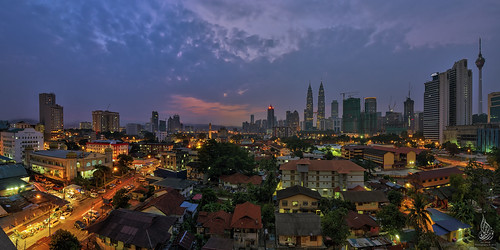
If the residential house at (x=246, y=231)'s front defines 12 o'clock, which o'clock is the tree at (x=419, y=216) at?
The tree is roughly at 9 o'clock from the residential house.

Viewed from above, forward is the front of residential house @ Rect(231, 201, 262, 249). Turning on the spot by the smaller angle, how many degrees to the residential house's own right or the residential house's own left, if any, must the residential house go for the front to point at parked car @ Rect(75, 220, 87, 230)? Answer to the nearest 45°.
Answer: approximately 90° to the residential house's own right

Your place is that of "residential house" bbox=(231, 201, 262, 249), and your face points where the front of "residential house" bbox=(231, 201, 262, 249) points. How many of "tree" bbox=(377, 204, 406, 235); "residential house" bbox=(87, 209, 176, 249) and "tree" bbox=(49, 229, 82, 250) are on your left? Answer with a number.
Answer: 1

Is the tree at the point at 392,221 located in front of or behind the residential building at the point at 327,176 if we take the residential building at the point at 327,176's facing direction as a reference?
in front

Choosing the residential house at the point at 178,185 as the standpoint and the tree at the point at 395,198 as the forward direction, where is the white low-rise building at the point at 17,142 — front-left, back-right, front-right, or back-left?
back-left

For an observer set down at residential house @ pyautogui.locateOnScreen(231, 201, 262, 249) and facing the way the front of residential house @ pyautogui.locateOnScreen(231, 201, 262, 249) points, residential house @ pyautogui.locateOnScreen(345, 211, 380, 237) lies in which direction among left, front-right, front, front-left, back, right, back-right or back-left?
left

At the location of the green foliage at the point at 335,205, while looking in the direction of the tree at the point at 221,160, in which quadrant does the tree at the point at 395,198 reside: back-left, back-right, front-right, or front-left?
back-right

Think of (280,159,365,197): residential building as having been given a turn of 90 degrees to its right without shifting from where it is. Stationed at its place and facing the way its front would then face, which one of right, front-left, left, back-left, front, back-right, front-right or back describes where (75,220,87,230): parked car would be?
front-left

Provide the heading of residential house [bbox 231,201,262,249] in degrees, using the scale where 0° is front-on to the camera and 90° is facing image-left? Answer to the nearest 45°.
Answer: approximately 0°

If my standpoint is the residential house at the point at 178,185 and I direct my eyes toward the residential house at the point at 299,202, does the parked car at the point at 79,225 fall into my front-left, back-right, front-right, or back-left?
back-right

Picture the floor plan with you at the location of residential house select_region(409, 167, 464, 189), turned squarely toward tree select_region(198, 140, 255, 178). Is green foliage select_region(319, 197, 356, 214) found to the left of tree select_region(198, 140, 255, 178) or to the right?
left

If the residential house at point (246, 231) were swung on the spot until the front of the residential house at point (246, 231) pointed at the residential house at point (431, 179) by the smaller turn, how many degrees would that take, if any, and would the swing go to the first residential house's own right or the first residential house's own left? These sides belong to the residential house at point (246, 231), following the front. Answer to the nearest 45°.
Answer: approximately 135° to the first residential house's own left

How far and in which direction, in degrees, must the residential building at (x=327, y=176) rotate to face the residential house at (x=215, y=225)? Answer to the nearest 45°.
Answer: approximately 45° to its right

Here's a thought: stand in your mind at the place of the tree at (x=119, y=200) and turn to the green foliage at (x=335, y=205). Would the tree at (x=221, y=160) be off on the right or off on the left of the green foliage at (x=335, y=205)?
left

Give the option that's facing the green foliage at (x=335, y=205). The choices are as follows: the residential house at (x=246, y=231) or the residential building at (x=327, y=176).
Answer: the residential building at (x=327, y=176)
